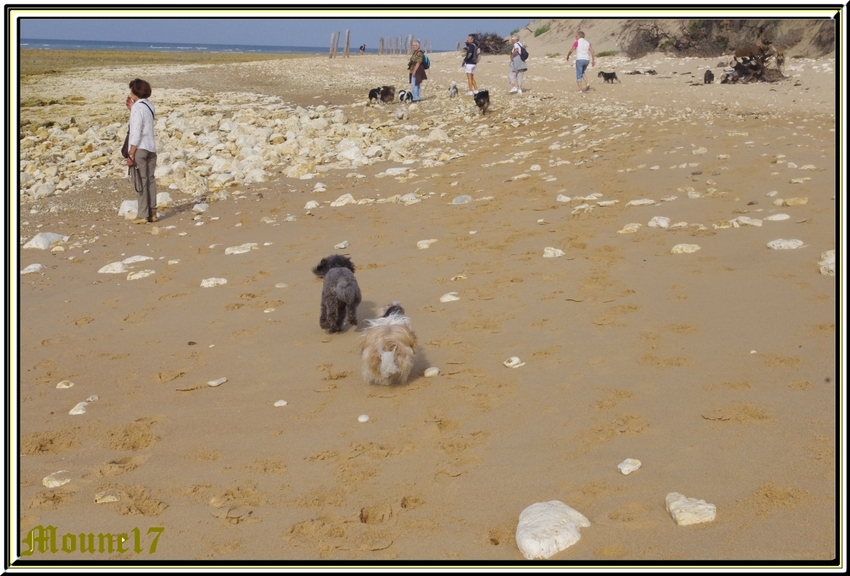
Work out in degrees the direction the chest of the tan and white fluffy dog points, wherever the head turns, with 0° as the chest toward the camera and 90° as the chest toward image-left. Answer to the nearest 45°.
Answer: approximately 180°

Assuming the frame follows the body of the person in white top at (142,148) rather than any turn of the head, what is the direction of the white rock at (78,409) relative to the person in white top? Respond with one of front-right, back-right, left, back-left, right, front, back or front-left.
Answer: back-left

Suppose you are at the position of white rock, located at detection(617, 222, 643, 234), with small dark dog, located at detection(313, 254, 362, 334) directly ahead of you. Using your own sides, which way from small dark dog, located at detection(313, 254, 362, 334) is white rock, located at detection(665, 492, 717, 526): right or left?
left

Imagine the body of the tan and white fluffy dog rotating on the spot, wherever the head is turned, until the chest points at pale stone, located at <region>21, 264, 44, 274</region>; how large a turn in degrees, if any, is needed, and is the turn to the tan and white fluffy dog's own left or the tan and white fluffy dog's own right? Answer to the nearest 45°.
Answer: approximately 45° to the tan and white fluffy dog's own left

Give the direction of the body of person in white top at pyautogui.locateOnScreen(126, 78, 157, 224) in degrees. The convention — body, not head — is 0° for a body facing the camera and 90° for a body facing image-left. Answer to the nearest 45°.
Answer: approximately 135°

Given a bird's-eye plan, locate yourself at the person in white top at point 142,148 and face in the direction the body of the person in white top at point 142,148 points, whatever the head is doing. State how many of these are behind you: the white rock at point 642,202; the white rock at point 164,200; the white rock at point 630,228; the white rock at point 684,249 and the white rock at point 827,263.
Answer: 4

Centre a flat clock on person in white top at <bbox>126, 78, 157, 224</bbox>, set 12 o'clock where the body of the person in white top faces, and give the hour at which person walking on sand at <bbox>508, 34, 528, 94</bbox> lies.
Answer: The person walking on sand is roughly at 3 o'clock from the person in white top.

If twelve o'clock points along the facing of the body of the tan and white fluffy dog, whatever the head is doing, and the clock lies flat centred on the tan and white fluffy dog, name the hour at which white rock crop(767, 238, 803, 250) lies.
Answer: The white rock is roughly at 2 o'clock from the tan and white fluffy dog.

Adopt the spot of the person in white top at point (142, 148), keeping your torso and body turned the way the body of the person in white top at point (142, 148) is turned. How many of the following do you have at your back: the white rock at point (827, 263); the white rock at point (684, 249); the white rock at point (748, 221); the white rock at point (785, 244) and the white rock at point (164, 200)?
4

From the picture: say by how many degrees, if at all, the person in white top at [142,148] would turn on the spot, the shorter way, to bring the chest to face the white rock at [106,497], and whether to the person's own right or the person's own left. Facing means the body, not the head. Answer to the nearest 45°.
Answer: approximately 135° to the person's own left

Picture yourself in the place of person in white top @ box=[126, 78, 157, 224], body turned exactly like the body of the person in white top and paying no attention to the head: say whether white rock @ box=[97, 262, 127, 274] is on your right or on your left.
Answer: on your left
